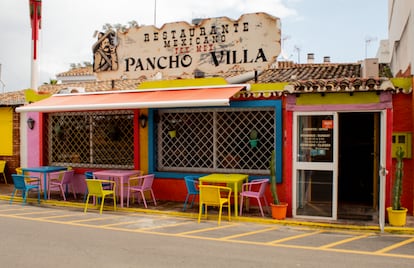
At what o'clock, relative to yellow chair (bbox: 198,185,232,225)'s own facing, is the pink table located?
The pink table is roughly at 9 o'clock from the yellow chair.

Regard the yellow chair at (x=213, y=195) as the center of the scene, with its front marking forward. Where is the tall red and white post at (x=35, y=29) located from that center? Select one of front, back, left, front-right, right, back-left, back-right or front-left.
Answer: left

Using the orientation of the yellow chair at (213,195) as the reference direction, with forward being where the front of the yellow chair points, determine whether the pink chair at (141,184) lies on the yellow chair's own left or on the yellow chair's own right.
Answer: on the yellow chair's own left

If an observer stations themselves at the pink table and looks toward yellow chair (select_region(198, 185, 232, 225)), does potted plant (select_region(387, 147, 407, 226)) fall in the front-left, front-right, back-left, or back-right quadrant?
front-left

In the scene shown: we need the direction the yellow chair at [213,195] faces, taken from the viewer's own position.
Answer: facing away from the viewer and to the right of the viewer

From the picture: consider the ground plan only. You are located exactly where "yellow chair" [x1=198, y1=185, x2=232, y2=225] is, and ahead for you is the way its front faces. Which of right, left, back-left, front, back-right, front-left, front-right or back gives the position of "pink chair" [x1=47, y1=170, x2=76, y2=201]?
left

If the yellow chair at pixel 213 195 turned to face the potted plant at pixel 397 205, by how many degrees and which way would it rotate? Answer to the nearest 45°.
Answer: approximately 45° to its right

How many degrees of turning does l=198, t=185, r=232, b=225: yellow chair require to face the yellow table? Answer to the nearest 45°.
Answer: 0° — it already faces it
